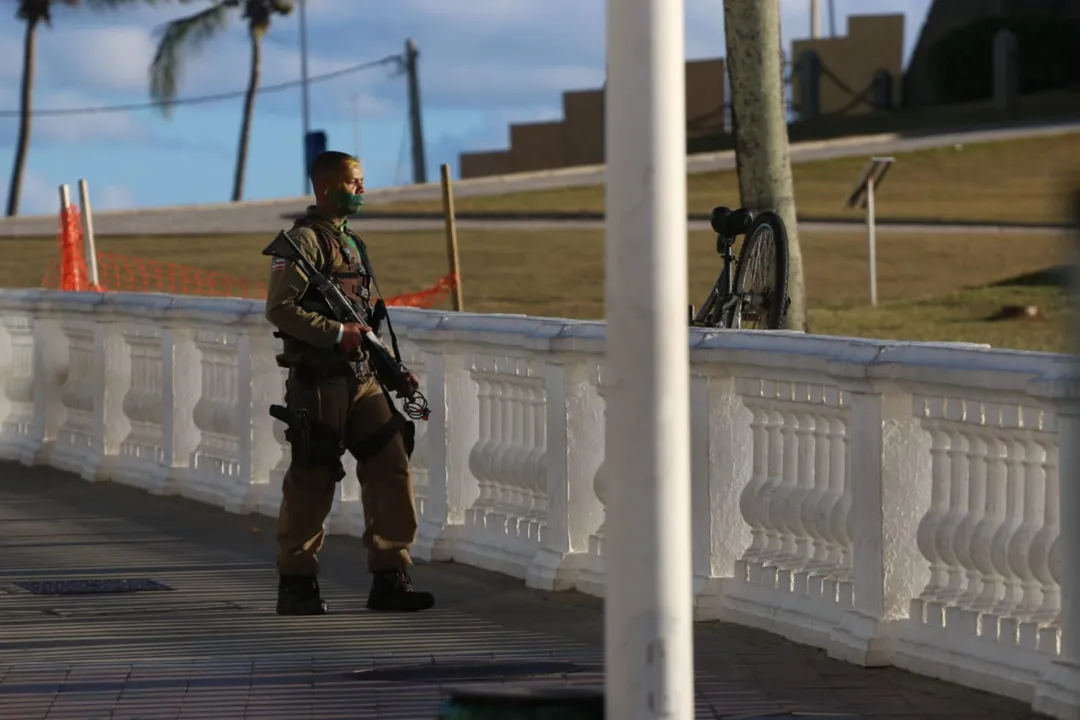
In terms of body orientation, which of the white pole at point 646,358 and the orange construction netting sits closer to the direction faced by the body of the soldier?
the white pole

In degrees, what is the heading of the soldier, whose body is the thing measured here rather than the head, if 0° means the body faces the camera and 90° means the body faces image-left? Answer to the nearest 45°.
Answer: approximately 315°

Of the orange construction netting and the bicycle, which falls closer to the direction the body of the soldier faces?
the bicycle

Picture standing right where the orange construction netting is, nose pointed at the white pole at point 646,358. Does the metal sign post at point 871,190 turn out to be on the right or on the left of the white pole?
left

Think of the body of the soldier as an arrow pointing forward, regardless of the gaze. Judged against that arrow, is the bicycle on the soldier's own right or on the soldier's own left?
on the soldier's own left

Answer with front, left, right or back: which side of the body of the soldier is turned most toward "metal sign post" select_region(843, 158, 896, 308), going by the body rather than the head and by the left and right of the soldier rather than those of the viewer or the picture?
left

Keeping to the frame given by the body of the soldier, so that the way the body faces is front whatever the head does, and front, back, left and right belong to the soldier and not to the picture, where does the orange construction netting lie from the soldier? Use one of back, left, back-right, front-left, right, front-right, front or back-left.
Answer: back-left

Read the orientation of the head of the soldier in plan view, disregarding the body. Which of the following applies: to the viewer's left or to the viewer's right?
to the viewer's right

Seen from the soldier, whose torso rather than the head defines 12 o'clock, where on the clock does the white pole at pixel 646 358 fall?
The white pole is roughly at 1 o'clock from the soldier.
